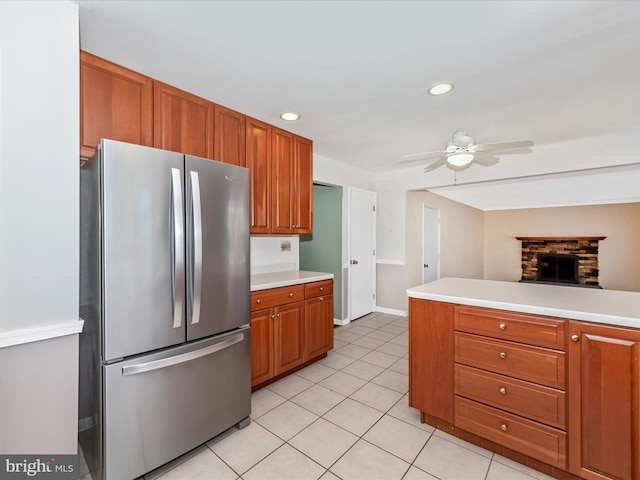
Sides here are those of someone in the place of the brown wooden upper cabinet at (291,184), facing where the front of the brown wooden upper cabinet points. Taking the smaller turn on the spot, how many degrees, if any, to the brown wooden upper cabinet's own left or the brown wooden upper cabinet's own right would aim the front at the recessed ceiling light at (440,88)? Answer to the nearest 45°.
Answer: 0° — it already faces it

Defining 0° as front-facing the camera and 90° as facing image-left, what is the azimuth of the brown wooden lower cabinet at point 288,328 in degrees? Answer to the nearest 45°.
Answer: approximately 315°

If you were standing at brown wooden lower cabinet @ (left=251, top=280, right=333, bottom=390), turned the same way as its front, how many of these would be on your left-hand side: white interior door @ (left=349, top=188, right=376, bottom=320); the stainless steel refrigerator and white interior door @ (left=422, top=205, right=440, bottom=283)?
2

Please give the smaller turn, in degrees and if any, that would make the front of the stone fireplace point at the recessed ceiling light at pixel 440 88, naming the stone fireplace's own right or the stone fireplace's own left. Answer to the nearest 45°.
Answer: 0° — it already faces it

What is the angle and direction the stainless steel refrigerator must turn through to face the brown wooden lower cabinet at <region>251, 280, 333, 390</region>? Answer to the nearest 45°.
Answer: approximately 90° to its left

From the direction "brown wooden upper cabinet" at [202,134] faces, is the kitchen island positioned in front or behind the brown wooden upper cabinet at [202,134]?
in front
